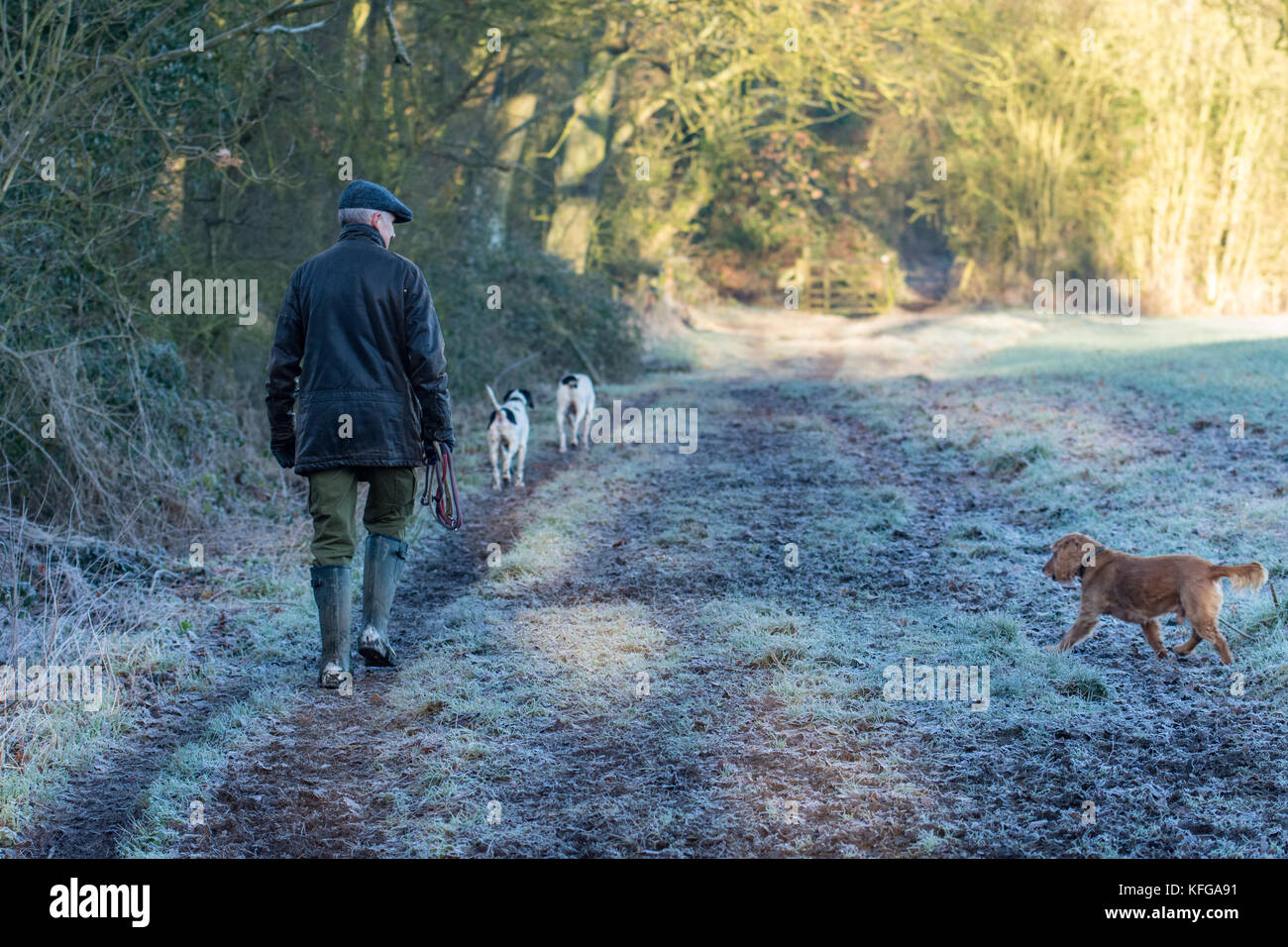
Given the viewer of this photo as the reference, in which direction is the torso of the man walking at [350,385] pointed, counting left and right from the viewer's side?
facing away from the viewer

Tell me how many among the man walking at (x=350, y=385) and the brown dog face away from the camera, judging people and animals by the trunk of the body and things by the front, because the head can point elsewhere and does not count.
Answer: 1

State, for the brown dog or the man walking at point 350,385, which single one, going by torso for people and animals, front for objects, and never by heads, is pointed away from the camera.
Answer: the man walking

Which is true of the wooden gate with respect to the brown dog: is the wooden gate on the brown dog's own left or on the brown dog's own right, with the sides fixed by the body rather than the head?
on the brown dog's own right

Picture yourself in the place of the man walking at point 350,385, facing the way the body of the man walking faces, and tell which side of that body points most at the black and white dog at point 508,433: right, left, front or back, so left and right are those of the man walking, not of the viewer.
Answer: front

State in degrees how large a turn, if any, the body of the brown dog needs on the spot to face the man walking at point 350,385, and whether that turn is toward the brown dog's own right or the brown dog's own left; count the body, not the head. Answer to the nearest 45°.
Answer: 0° — it already faces them

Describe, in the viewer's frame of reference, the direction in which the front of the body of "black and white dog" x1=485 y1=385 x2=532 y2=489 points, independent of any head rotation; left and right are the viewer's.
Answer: facing away from the viewer and to the right of the viewer

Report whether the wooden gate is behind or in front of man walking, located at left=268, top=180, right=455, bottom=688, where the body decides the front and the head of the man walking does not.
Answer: in front

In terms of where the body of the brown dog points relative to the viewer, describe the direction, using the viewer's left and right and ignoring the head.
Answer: facing to the left of the viewer

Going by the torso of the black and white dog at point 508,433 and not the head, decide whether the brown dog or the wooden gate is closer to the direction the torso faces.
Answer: the wooden gate
